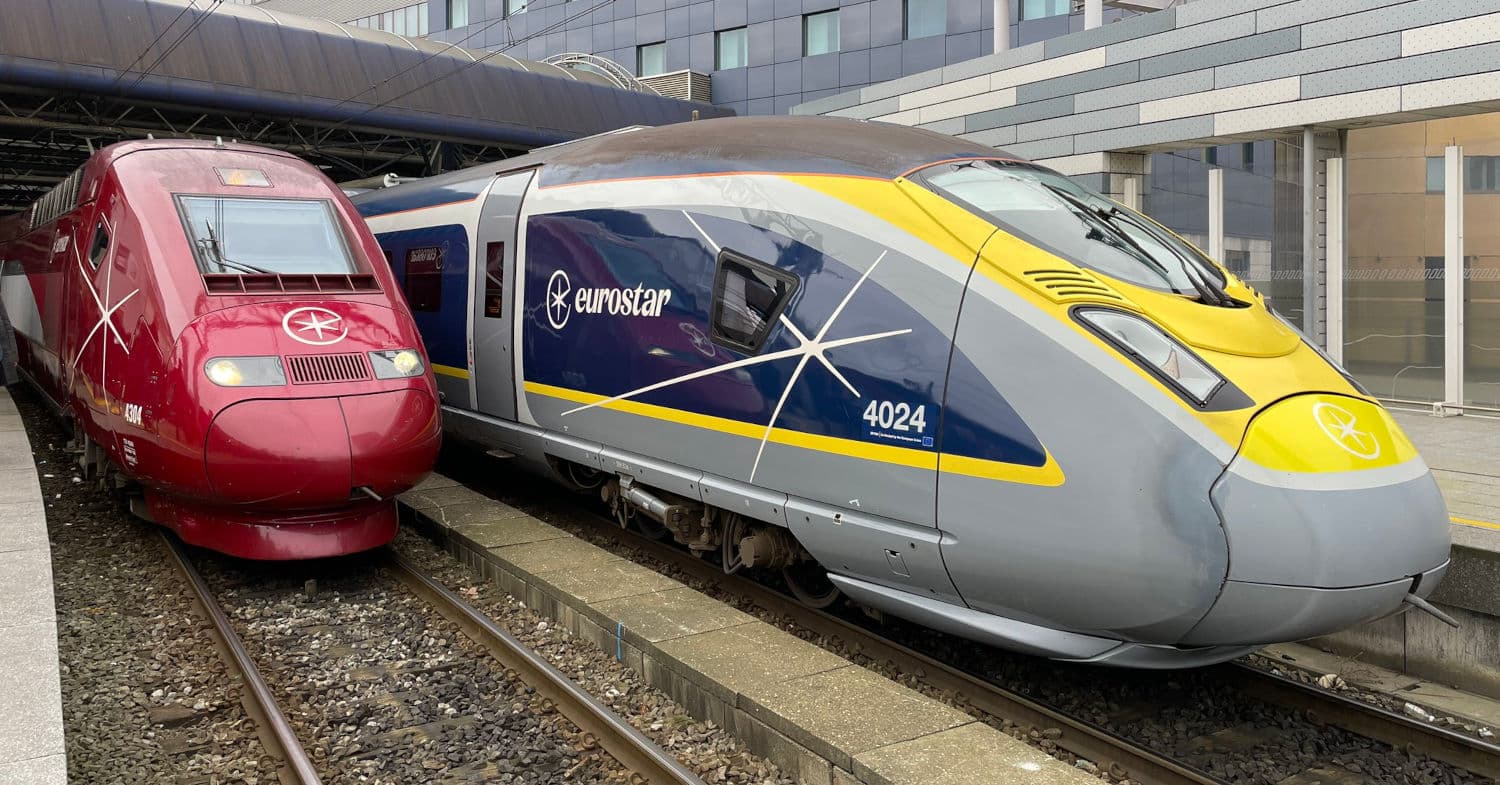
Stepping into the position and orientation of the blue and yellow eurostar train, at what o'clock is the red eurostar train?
The red eurostar train is roughly at 5 o'clock from the blue and yellow eurostar train.

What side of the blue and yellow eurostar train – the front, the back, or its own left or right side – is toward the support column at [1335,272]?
left

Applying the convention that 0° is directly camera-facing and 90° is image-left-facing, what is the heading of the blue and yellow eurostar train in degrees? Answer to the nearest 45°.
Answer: approximately 315°

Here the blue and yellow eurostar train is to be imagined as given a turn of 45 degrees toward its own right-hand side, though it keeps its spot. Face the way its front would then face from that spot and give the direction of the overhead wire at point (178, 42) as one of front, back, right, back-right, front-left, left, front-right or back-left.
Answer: back-right

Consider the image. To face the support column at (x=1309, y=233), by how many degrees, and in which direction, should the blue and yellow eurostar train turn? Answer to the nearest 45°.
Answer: approximately 90° to its left

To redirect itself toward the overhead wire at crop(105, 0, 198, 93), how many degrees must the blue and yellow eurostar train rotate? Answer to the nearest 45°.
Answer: approximately 180°

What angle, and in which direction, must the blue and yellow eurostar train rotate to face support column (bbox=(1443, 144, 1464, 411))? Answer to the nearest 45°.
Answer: approximately 90° to its left
